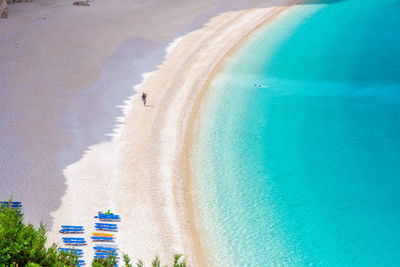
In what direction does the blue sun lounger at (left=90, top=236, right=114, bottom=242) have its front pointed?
to the viewer's right

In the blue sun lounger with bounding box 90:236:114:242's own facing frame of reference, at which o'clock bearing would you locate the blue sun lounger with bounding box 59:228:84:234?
the blue sun lounger with bounding box 59:228:84:234 is roughly at 7 o'clock from the blue sun lounger with bounding box 90:236:114:242.

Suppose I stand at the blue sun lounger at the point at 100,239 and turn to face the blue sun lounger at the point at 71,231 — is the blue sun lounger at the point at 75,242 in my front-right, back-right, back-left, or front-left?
front-left

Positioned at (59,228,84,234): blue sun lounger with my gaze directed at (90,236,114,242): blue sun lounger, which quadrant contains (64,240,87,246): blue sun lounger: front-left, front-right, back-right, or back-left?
front-right

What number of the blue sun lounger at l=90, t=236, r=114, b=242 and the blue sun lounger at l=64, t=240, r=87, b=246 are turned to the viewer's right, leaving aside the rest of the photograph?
2

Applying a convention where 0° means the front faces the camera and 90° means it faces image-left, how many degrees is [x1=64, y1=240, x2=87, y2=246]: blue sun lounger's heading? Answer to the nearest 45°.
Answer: approximately 270°

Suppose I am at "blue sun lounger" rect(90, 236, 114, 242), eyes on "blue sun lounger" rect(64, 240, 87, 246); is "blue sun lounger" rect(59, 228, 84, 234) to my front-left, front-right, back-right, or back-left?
front-right

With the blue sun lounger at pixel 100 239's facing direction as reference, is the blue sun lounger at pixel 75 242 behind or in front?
behind

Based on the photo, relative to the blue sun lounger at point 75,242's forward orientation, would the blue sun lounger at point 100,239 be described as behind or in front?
in front

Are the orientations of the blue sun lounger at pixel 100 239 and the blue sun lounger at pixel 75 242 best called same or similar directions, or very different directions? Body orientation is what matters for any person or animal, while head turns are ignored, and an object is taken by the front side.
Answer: same or similar directions

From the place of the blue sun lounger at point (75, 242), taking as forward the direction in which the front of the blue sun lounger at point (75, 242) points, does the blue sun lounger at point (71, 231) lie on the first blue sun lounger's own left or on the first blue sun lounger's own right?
on the first blue sun lounger's own left
